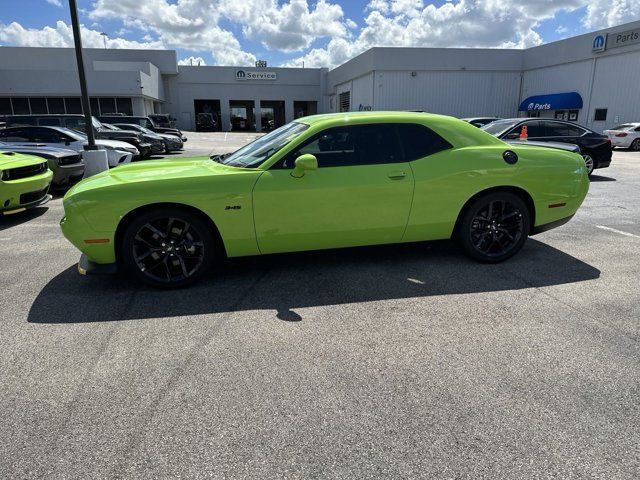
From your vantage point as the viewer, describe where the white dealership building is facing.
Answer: facing the viewer

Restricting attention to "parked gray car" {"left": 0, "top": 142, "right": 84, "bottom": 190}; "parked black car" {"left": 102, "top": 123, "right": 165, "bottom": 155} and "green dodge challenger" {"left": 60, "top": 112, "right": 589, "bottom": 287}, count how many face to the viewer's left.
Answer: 1

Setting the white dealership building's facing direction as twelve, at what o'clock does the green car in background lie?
The green car in background is roughly at 1 o'clock from the white dealership building.

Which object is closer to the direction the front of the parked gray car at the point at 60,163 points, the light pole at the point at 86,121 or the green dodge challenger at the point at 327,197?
the green dodge challenger

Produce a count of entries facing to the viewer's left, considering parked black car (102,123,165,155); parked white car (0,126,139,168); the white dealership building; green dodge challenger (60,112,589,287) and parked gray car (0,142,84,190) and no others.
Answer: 1

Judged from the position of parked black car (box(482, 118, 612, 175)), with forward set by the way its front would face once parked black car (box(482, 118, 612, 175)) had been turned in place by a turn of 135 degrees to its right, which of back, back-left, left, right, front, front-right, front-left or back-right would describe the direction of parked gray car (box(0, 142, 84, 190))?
back-left

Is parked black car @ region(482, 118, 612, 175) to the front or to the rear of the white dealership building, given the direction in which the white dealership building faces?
to the front

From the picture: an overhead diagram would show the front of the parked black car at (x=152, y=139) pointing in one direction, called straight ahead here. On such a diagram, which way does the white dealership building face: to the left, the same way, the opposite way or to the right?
to the right

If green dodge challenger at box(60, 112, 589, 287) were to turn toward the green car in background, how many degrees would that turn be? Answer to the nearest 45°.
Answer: approximately 45° to its right

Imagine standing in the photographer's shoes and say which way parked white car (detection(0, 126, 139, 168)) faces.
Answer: facing the viewer and to the right of the viewer

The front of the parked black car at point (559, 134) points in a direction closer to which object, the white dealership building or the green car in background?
the green car in background

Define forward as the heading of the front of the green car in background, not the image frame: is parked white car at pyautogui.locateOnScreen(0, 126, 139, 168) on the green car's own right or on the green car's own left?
on the green car's own left

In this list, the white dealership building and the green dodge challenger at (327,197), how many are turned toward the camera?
1

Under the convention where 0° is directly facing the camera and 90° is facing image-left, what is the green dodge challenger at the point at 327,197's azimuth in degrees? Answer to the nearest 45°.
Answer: approximately 90°

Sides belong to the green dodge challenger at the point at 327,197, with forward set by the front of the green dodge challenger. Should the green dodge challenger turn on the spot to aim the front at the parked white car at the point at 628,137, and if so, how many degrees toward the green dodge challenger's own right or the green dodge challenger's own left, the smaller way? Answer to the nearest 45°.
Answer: approximately 135° to the green dodge challenger's own right

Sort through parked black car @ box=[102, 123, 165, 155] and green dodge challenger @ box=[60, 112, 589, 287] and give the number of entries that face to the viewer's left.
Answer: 1
